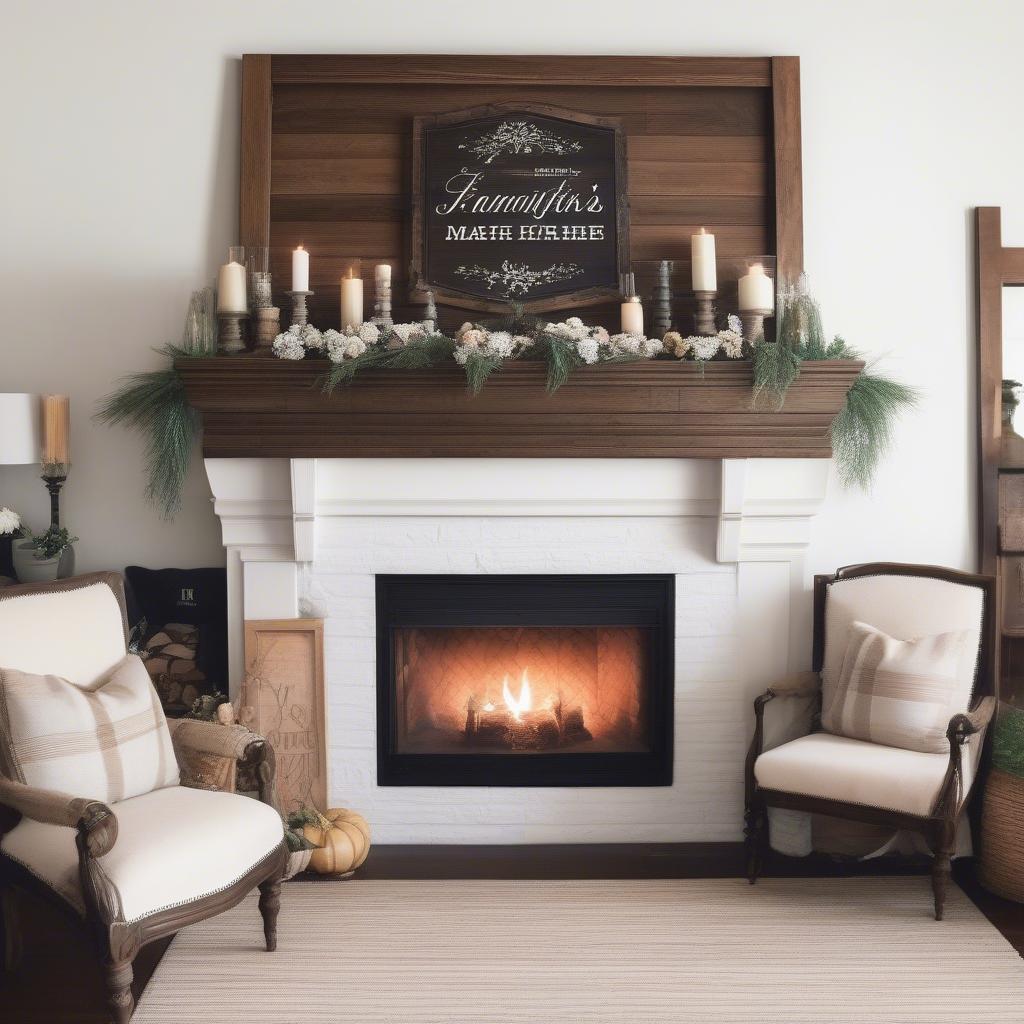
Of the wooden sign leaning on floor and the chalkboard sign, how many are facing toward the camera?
2

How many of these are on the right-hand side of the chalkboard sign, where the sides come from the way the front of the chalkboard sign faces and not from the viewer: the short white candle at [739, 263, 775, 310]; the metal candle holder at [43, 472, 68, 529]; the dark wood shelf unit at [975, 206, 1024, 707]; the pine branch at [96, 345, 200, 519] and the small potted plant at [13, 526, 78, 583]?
3

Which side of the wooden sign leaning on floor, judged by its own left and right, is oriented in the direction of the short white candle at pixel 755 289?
left

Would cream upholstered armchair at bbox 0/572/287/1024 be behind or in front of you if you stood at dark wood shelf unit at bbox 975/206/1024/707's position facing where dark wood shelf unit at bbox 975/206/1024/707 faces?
in front

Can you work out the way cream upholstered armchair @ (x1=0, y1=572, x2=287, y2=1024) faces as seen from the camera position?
facing the viewer and to the right of the viewer

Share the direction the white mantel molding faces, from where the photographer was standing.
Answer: facing the viewer

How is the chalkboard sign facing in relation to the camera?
toward the camera

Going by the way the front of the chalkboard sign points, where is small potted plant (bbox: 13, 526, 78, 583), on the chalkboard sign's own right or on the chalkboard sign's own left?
on the chalkboard sign's own right
